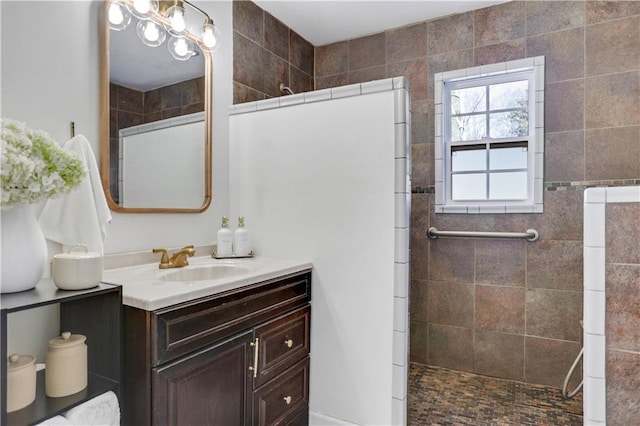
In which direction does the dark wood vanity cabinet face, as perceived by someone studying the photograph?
facing the viewer and to the right of the viewer

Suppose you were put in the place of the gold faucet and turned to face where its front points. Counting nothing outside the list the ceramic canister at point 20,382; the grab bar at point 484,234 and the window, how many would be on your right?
1

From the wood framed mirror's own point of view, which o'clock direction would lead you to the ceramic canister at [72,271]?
The ceramic canister is roughly at 2 o'clock from the wood framed mirror.

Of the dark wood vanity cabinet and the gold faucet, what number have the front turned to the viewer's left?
0
